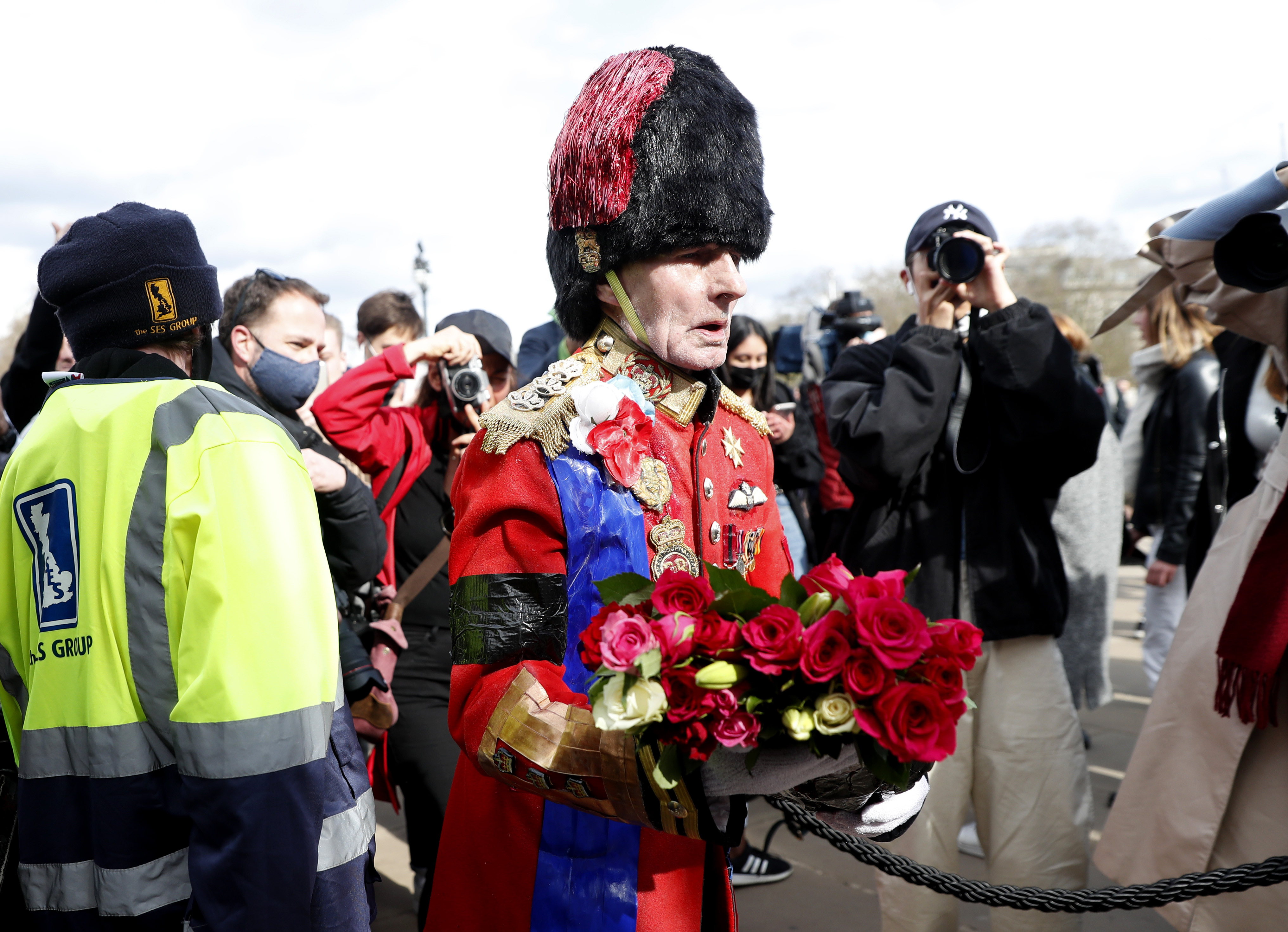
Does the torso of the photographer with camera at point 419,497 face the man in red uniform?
yes

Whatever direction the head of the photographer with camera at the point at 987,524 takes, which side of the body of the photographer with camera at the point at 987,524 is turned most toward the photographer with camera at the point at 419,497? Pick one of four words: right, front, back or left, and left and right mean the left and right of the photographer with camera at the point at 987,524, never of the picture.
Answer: right

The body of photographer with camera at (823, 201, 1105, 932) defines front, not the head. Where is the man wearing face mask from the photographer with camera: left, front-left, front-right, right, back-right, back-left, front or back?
right

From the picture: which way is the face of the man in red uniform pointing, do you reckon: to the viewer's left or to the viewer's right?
to the viewer's right

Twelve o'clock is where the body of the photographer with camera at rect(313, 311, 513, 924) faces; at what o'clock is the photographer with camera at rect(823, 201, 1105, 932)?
the photographer with camera at rect(823, 201, 1105, 932) is roughly at 10 o'clock from the photographer with camera at rect(313, 311, 513, 924).

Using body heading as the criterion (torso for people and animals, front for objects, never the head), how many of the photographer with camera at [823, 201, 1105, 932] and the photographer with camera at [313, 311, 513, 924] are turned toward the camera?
2

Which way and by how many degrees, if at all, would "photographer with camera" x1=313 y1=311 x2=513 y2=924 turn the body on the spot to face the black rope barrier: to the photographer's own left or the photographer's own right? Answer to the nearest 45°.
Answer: approximately 45° to the photographer's own left

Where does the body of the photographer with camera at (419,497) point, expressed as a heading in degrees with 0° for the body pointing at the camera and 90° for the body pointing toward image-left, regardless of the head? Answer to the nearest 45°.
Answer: approximately 0°

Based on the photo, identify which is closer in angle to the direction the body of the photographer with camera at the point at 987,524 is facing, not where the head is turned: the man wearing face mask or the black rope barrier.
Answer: the black rope barrier

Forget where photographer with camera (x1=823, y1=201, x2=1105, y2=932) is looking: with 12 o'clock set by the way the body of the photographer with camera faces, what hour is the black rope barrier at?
The black rope barrier is roughly at 12 o'clock from the photographer with camera.
